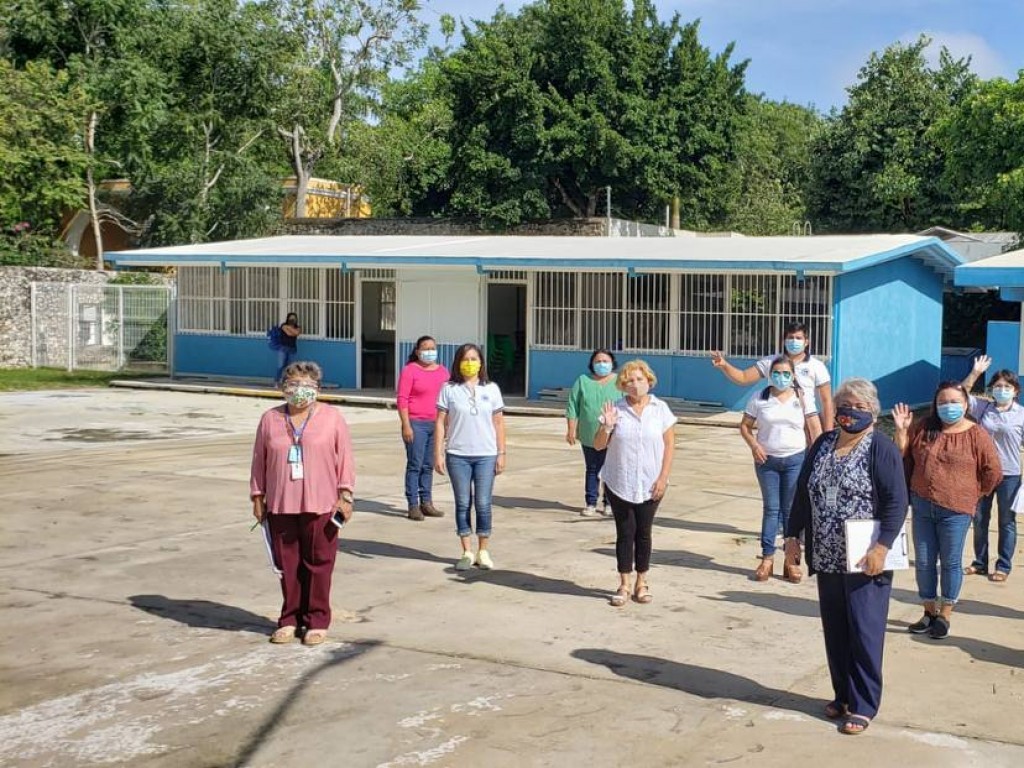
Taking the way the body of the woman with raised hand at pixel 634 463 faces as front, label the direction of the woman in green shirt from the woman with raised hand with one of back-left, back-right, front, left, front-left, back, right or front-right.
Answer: back

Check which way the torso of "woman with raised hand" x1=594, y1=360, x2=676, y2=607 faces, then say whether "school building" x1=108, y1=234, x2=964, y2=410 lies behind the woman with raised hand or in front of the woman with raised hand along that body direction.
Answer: behind

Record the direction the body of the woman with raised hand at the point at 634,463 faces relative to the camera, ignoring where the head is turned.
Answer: toward the camera

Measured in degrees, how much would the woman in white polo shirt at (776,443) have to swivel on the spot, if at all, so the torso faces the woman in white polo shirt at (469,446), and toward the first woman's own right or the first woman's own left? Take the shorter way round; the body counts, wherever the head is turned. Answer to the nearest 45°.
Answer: approximately 90° to the first woman's own right

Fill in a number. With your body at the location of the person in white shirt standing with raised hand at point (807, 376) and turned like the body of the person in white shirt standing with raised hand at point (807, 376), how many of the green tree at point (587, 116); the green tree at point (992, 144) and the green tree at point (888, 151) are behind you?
3

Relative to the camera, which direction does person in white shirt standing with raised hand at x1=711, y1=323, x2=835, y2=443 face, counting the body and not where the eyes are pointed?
toward the camera

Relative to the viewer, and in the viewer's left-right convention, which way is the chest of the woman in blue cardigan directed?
facing the viewer and to the left of the viewer

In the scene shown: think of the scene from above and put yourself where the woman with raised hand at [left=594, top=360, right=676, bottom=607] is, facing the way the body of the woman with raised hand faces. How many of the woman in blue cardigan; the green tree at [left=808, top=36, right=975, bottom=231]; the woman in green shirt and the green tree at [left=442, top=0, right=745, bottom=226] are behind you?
3

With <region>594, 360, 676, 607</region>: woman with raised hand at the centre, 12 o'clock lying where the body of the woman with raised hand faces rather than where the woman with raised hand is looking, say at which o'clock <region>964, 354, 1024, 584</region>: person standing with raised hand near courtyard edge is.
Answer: The person standing with raised hand near courtyard edge is roughly at 8 o'clock from the woman with raised hand.

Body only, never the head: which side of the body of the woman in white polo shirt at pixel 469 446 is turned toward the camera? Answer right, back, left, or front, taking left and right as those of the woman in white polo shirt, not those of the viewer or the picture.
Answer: front

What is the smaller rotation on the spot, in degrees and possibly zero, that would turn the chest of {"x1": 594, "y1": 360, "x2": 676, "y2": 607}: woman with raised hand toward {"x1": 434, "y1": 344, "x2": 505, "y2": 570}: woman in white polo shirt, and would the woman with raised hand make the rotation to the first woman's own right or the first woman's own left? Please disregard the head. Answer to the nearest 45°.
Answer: approximately 135° to the first woman's own right

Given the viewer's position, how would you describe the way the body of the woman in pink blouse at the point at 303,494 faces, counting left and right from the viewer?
facing the viewer

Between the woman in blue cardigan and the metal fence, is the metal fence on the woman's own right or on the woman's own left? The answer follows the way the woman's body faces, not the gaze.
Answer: on the woman's own right
